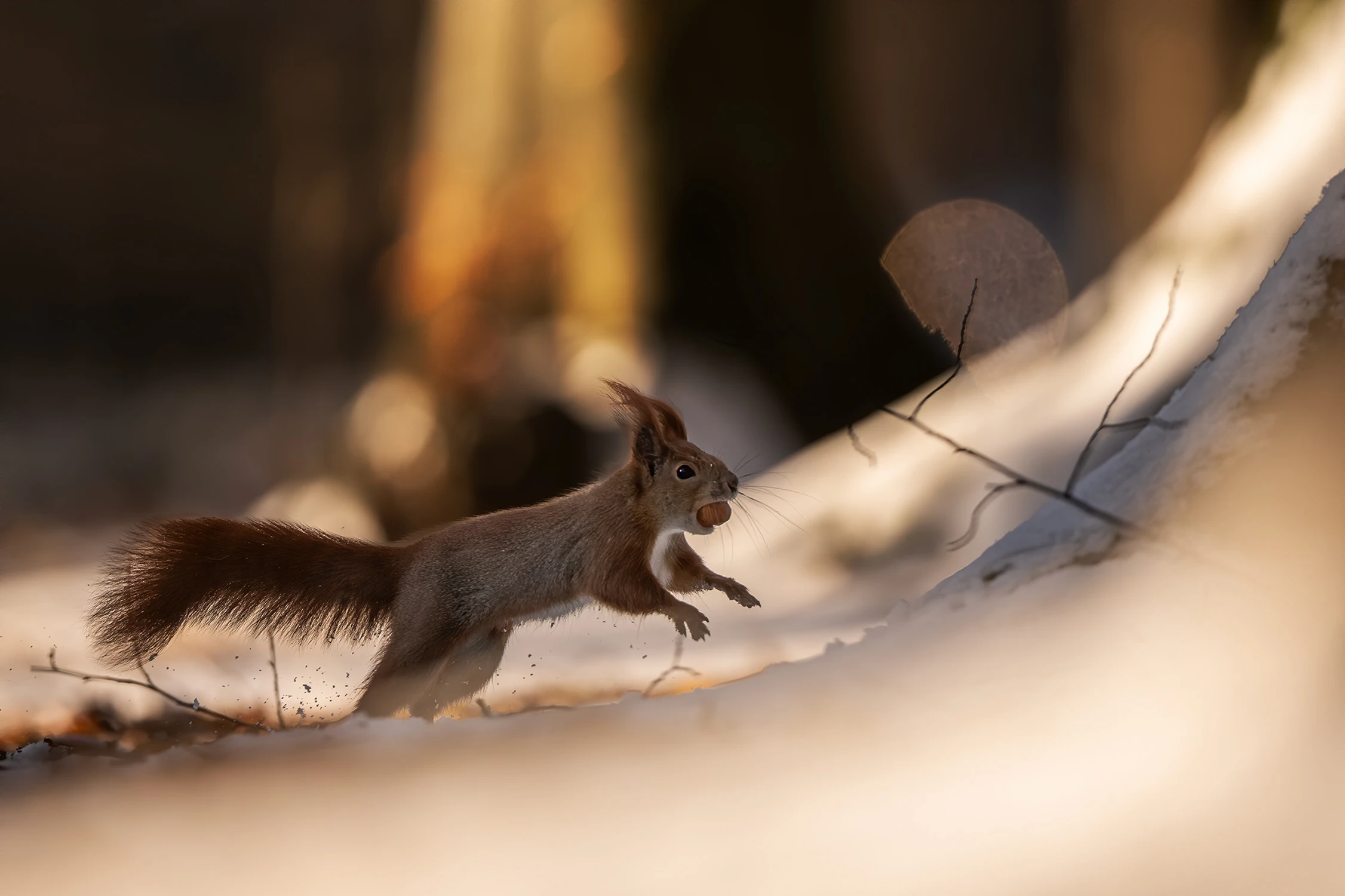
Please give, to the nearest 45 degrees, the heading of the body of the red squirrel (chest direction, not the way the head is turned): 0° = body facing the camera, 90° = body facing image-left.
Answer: approximately 270°
